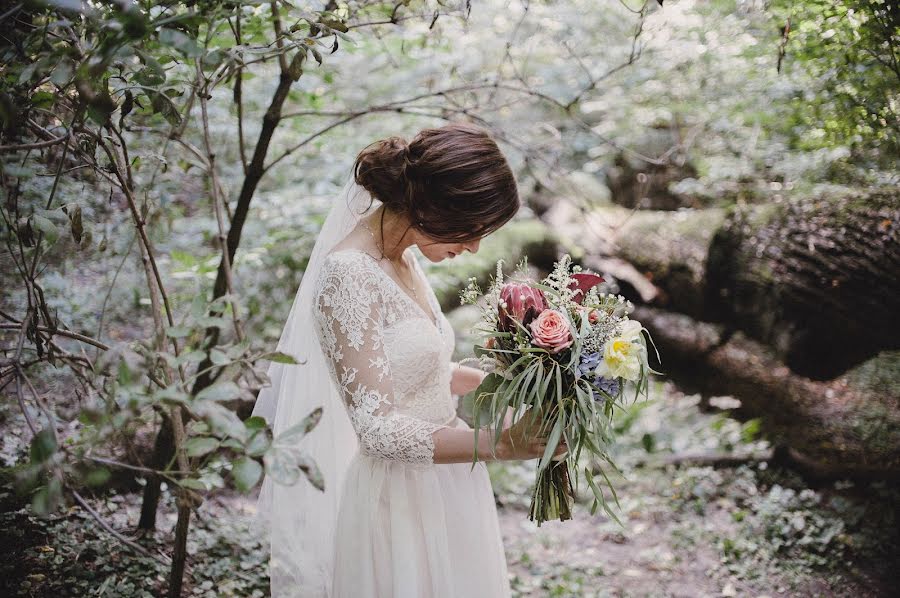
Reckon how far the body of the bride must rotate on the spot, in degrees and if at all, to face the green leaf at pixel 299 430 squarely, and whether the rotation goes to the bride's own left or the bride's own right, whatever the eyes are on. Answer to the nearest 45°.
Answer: approximately 90° to the bride's own right

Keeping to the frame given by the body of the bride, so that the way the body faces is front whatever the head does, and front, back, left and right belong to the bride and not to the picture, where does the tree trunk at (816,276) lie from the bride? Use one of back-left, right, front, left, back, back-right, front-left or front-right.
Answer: front-left

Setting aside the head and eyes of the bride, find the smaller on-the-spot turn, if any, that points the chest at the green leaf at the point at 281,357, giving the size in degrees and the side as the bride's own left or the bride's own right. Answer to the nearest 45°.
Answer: approximately 90° to the bride's own right

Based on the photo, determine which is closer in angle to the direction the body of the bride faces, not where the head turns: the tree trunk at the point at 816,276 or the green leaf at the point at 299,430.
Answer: the tree trunk

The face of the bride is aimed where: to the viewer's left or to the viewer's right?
to the viewer's right

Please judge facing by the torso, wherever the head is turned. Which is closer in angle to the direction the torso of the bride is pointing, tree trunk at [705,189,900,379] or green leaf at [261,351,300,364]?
the tree trunk

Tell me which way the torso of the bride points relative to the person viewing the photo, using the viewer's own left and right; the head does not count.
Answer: facing to the right of the viewer

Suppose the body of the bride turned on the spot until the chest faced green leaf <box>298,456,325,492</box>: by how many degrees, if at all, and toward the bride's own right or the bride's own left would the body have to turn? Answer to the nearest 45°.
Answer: approximately 90° to the bride's own right

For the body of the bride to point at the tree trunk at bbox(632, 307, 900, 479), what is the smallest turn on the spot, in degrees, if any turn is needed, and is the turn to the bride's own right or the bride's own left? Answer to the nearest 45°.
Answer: approximately 45° to the bride's own left
